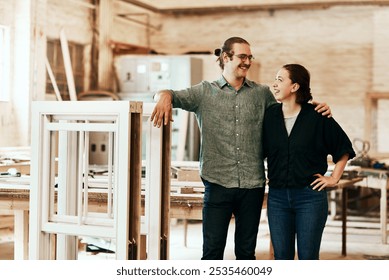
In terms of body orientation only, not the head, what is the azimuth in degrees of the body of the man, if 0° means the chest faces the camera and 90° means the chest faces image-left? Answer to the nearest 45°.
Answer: approximately 0°

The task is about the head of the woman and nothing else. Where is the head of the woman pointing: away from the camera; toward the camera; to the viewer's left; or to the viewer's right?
to the viewer's left

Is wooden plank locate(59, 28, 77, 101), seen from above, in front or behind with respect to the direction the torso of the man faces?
behind
